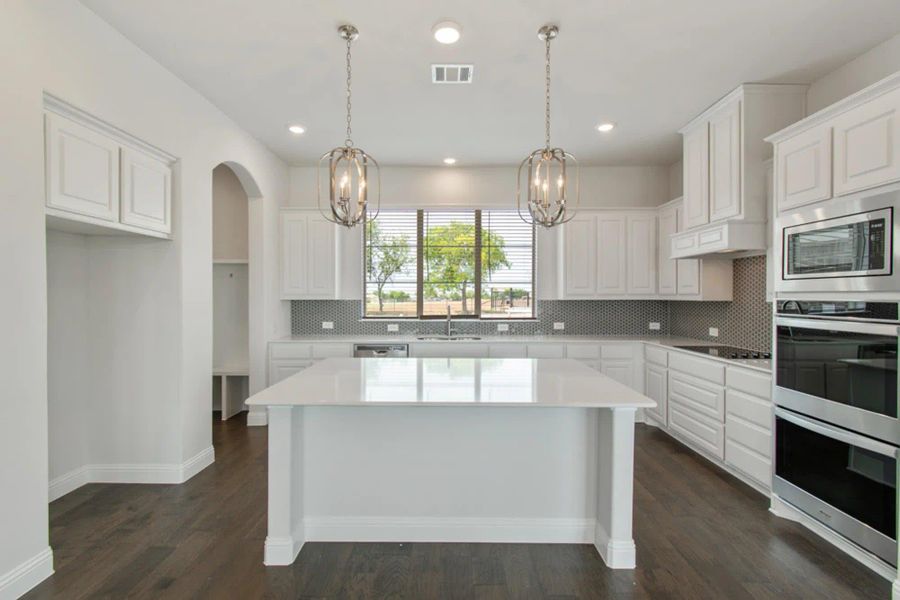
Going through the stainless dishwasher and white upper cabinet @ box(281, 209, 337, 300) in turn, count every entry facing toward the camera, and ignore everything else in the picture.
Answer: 2

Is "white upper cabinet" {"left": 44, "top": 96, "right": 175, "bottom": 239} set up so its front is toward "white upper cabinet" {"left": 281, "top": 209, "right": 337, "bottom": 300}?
no

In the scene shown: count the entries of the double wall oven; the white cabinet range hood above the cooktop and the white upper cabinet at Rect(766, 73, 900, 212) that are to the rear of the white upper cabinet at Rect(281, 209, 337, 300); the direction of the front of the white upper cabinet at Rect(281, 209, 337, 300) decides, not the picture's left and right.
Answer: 0

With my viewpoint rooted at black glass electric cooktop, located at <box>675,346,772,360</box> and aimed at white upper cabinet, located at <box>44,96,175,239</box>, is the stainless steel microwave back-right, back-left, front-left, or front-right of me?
front-left

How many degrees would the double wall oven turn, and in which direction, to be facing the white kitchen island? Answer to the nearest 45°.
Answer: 0° — it already faces it

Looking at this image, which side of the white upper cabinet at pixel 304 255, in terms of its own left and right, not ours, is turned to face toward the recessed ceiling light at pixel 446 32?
front

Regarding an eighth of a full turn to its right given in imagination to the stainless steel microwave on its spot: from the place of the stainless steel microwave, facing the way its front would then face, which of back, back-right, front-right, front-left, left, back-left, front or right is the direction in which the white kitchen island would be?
front-left

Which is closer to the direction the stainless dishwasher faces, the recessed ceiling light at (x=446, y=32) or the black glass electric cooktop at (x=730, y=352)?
the recessed ceiling light

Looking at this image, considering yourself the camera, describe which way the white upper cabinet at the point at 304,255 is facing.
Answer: facing the viewer

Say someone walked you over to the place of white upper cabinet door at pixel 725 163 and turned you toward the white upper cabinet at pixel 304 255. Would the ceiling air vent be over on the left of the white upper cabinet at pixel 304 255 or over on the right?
left

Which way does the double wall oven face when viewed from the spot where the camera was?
facing the viewer and to the left of the viewer

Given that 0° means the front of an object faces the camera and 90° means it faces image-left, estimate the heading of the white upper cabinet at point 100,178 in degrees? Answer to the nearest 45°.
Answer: approximately 315°

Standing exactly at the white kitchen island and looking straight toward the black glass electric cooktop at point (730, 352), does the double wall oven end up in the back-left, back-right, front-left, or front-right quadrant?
front-right

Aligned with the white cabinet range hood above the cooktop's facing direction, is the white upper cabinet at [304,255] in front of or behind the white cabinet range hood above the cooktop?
in front

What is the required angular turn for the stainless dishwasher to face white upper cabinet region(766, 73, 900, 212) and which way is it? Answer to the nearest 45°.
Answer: approximately 45° to its left

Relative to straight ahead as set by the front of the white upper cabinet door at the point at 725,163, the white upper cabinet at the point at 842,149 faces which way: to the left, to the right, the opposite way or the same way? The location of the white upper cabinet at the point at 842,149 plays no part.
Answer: the same way

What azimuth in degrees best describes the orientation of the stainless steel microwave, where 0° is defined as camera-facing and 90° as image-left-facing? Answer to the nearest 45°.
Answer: approximately 45°

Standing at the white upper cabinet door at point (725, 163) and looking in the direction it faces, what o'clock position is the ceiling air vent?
The ceiling air vent is roughly at 12 o'clock from the white upper cabinet door.

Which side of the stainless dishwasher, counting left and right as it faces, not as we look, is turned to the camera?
front
